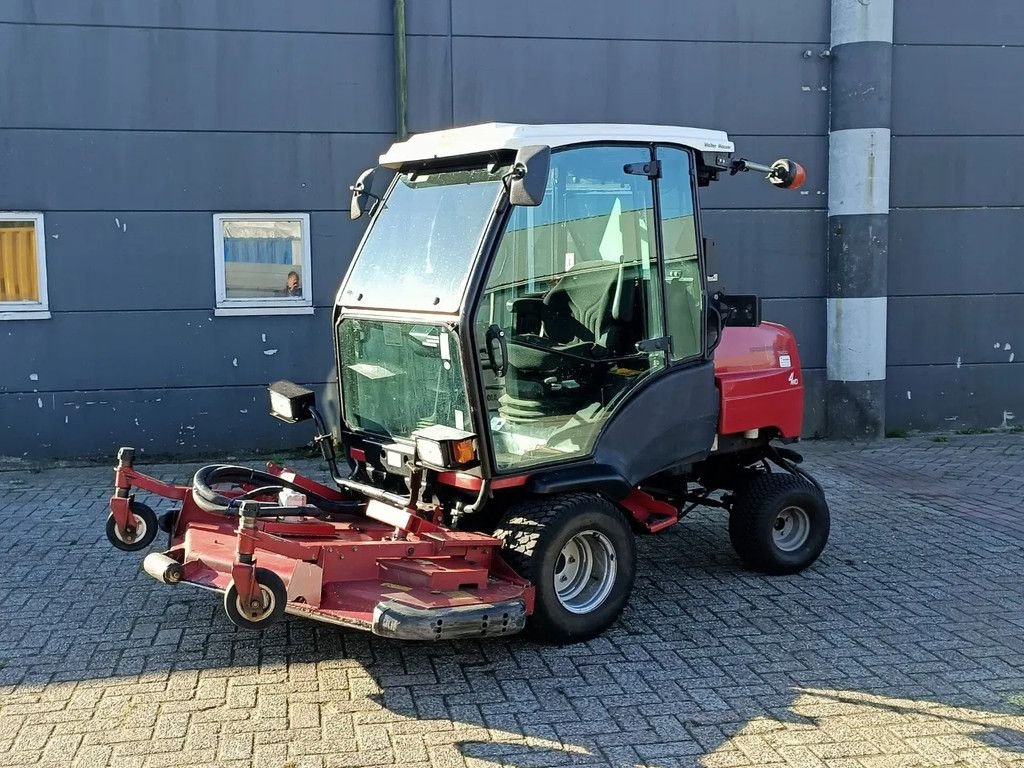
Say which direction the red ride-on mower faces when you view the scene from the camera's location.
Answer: facing the viewer and to the left of the viewer

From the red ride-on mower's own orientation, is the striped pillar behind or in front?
behind

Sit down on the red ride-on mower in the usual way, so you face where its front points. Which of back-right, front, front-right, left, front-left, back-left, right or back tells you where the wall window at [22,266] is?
right

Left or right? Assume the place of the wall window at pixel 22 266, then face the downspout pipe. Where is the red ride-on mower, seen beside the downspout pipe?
right

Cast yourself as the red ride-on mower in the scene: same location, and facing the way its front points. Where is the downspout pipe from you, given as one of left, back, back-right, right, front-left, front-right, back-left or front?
back-right
